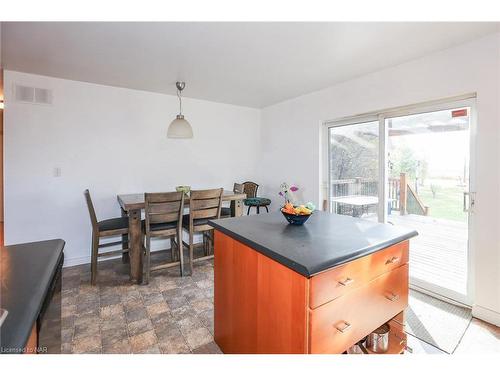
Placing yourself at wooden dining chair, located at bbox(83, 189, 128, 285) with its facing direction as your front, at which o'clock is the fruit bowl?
The fruit bowl is roughly at 2 o'clock from the wooden dining chair.

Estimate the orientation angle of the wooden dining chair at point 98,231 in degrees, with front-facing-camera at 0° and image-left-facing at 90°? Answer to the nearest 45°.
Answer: approximately 270°

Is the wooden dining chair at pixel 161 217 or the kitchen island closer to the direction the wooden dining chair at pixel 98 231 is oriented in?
the wooden dining chair

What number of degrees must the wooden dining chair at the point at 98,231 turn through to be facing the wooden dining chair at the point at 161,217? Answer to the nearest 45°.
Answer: approximately 45° to its right

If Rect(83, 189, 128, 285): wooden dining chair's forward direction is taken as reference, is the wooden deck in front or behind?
in front

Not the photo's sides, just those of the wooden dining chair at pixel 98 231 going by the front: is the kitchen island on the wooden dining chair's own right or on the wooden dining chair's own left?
on the wooden dining chair's own right

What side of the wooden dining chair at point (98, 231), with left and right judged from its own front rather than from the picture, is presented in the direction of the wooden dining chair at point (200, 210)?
front

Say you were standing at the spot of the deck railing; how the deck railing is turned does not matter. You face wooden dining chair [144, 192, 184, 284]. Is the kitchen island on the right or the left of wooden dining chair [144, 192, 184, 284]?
left

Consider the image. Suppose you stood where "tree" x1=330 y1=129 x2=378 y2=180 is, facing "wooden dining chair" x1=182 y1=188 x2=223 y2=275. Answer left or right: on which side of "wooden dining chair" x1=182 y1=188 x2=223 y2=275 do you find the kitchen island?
left

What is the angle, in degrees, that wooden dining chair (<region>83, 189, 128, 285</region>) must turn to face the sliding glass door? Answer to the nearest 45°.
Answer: approximately 45° to its right

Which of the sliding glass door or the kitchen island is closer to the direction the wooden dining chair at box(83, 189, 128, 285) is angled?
the sliding glass door
